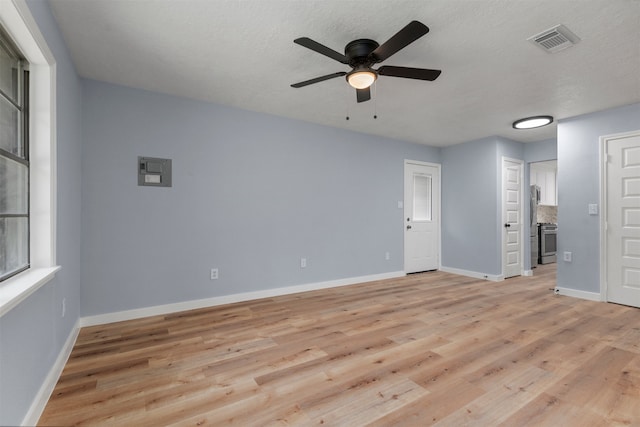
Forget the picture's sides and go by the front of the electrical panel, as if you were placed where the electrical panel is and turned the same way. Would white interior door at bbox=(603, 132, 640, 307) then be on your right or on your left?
on your left

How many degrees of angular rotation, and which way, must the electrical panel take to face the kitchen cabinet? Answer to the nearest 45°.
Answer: approximately 90° to its left

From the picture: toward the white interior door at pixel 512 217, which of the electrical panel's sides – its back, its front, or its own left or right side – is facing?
left

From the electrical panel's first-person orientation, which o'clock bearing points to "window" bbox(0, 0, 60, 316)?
The window is roughly at 1 o'clock from the electrical panel.

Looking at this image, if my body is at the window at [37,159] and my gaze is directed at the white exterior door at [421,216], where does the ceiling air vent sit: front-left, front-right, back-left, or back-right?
front-right

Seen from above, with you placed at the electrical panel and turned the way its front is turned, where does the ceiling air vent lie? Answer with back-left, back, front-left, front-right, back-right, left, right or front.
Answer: front-left

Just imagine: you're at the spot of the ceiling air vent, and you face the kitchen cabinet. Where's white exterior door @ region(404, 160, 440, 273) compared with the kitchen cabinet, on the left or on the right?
left

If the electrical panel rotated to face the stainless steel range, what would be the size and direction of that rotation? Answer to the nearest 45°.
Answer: approximately 90° to its left

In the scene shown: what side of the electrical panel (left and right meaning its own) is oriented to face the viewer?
front

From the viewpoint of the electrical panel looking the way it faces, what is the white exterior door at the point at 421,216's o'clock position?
The white exterior door is roughly at 9 o'clock from the electrical panel.
